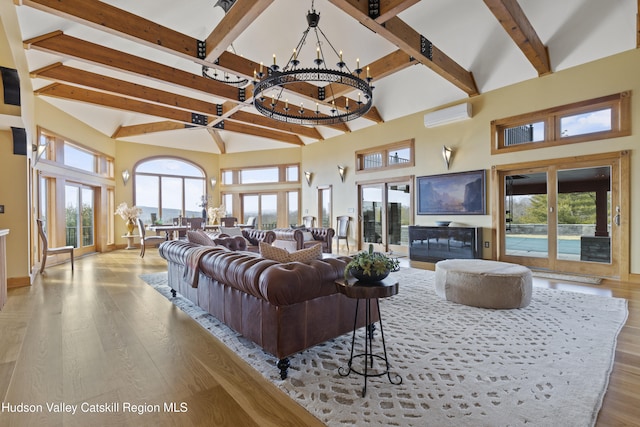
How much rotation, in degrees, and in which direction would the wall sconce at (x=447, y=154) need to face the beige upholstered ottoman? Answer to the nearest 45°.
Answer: approximately 45° to its left

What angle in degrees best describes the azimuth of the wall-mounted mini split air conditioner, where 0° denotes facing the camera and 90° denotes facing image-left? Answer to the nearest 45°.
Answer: approximately 45°

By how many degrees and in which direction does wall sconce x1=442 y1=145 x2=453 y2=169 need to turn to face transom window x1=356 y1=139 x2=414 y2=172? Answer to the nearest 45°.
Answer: approximately 90° to its right

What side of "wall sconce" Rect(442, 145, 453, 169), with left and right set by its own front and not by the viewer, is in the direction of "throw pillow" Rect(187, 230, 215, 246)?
front

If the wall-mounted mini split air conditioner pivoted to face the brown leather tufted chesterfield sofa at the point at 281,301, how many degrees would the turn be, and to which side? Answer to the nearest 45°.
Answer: approximately 45° to its left

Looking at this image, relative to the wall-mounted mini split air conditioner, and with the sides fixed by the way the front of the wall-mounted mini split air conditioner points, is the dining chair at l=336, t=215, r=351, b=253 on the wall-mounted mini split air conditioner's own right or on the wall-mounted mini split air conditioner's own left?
on the wall-mounted mini split air conditioner's own right

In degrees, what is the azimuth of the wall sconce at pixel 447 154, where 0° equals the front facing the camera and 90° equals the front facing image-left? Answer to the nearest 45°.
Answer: approximately 45°

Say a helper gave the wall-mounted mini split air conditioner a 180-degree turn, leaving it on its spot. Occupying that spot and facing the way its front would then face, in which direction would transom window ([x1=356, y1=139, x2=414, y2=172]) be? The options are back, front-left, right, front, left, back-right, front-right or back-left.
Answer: left
